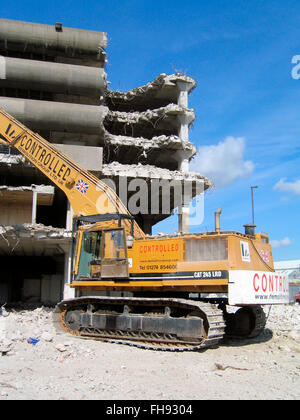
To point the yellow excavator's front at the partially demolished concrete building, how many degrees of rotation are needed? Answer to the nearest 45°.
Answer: approximately 45° to its right

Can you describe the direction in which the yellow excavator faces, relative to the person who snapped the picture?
facing away from the viewer and to the left of the viewer
